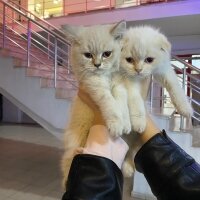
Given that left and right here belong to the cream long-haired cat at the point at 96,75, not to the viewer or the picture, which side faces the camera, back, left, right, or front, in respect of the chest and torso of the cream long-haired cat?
front

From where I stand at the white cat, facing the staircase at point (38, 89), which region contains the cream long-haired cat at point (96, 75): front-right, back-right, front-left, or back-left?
front-left

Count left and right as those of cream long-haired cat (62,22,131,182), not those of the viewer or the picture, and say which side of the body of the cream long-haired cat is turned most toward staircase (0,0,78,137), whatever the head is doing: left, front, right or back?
back

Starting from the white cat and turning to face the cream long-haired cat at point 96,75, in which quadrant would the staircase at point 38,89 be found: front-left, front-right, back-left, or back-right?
front-right
